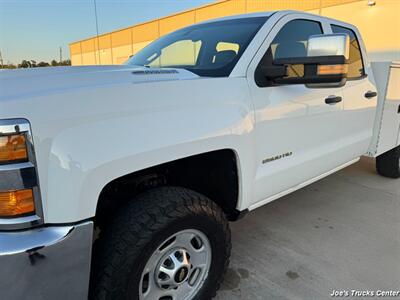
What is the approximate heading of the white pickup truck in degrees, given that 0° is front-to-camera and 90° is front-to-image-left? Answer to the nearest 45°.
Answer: approximately 45°

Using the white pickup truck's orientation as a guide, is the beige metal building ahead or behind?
behind
